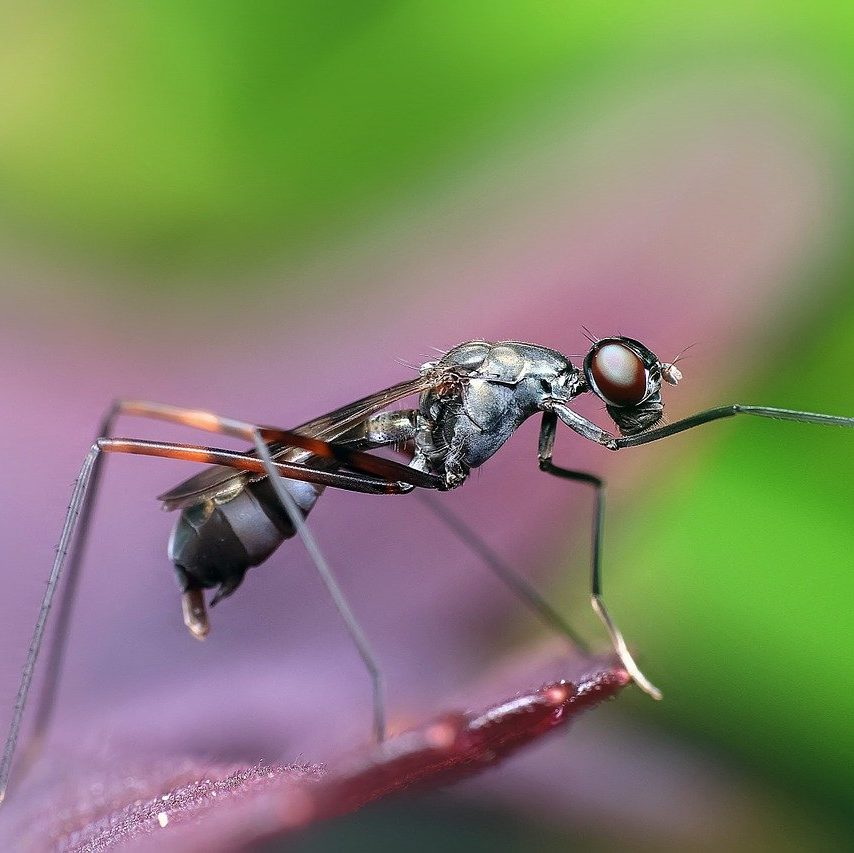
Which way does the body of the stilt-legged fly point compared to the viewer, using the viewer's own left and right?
facing to the right of the viewer
